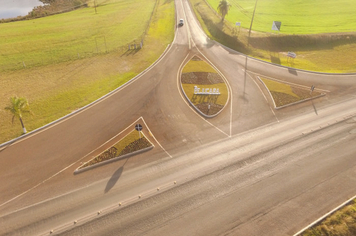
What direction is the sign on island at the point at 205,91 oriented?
toward the camera

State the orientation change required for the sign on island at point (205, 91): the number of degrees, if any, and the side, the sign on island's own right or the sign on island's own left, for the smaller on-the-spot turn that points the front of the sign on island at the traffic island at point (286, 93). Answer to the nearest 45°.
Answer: approximately 135° to the sign on island's own left

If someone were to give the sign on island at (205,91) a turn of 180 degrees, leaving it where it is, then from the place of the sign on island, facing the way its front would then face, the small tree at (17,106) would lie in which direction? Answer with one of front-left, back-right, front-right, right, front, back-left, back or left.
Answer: back-left

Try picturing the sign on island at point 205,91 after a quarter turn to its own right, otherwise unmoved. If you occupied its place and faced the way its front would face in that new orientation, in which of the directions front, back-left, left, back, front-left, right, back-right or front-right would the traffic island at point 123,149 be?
front-left
